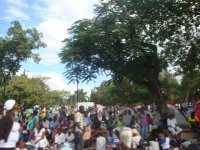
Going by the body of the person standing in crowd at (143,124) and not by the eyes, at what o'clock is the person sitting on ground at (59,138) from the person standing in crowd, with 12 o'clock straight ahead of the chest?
The person sitting on ground is roughly at 2 o'clock from the person standing in crowd.

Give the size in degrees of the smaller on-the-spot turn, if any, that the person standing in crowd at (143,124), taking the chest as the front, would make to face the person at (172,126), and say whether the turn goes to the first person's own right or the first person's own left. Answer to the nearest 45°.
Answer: approximately 45° to the first person's own left

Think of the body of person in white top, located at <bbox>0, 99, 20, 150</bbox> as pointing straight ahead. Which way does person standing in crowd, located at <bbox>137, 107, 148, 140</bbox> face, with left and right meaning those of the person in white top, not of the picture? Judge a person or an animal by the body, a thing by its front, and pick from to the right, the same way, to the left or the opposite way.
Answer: to the right

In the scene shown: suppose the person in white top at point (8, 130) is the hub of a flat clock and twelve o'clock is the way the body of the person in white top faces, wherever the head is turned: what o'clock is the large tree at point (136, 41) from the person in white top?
The large tree is roughly at 10 o'clock from the person in white top.

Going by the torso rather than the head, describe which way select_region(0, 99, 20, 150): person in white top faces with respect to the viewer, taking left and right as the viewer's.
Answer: facing to the right of the viewer
